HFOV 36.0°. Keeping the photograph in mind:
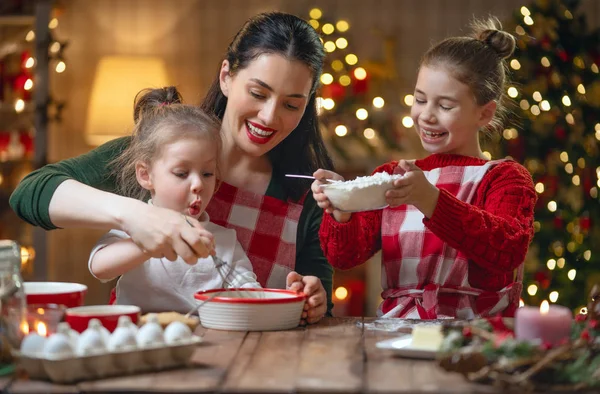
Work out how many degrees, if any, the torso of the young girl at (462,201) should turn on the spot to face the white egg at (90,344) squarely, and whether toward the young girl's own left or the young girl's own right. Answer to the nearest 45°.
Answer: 0° — they already face it

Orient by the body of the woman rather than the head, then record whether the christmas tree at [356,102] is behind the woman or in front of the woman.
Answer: behind

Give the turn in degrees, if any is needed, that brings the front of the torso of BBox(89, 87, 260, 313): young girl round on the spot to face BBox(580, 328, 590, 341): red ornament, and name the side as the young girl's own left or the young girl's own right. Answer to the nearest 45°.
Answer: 0° — they already face it

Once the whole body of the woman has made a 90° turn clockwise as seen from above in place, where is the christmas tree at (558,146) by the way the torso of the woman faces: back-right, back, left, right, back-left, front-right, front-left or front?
back-right

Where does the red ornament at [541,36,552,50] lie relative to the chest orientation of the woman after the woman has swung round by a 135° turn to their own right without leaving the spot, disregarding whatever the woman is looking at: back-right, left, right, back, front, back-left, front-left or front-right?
right

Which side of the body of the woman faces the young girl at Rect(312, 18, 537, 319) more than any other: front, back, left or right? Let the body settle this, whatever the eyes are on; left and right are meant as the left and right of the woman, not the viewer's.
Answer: left

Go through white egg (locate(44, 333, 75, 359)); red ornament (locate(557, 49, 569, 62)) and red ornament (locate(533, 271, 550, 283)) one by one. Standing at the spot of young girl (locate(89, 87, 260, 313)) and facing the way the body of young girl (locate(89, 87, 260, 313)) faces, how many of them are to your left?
2

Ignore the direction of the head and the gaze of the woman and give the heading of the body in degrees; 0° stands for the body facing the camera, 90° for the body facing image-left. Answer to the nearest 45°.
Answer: approximately 0°

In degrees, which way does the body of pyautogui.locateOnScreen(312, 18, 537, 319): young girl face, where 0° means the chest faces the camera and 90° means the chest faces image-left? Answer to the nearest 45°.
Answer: approximately 45°

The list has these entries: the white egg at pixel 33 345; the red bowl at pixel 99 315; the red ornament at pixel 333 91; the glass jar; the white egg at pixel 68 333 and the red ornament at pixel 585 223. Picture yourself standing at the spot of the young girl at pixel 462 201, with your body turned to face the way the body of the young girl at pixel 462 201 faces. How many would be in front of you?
4

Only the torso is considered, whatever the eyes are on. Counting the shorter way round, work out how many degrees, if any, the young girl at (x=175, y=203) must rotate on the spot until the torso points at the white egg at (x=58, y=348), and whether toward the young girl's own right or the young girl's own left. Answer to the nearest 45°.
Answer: approximately 45° to the young girl's own right

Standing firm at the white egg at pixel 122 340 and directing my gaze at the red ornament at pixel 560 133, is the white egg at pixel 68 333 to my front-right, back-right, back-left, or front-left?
back-left
